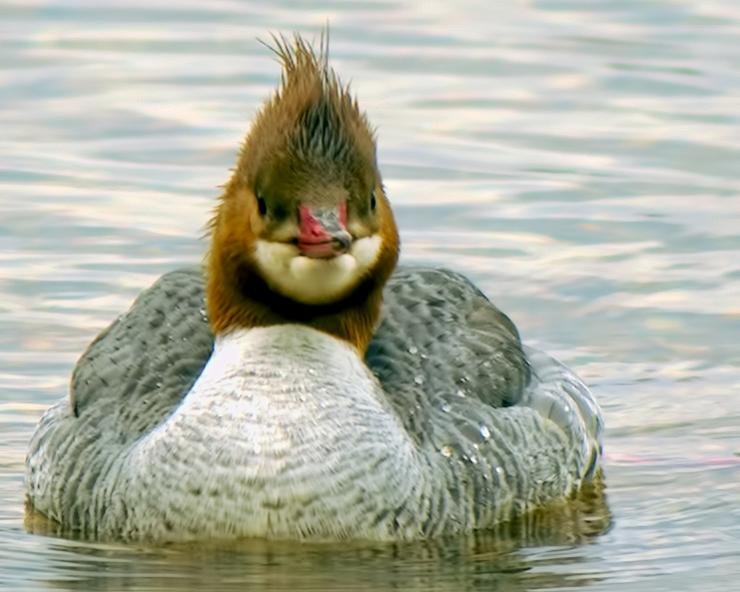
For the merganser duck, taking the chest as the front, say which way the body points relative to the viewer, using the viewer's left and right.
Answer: facing the viewer
